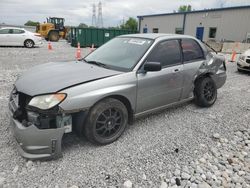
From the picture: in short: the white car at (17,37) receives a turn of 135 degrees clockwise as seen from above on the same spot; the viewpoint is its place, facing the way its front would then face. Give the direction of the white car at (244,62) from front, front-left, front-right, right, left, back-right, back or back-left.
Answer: right

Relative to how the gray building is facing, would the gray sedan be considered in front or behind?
in front

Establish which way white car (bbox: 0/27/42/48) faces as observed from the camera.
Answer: facing to the left of the viewer

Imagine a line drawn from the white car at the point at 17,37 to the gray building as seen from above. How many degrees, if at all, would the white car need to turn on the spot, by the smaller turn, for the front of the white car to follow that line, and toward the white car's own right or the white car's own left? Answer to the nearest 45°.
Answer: approximately 180°

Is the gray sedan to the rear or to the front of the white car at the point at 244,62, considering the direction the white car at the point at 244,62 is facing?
to the front

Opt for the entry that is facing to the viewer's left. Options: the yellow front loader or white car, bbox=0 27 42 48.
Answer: the white car

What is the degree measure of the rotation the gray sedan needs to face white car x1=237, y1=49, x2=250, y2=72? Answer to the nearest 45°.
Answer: approximately 180°

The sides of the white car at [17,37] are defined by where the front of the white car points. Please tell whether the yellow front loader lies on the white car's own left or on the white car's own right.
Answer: on the white car's own right

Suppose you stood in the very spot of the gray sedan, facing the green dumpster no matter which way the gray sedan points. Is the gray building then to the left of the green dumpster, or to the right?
right

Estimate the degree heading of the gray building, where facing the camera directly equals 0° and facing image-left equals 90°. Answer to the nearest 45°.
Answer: approximately 45°

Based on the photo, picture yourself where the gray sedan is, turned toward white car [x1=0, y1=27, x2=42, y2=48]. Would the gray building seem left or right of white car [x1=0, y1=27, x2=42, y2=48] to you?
right

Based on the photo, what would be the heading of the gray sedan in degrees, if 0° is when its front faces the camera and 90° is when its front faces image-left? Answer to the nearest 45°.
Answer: approximately 45°

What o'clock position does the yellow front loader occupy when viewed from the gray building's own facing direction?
The yellow front loader is roughly at 1 o'clock from the gray building.

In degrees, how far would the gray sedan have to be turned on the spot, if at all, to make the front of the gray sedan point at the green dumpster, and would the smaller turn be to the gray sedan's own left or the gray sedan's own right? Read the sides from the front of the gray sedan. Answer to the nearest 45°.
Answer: approximately 135° to the gray sedan's own right
